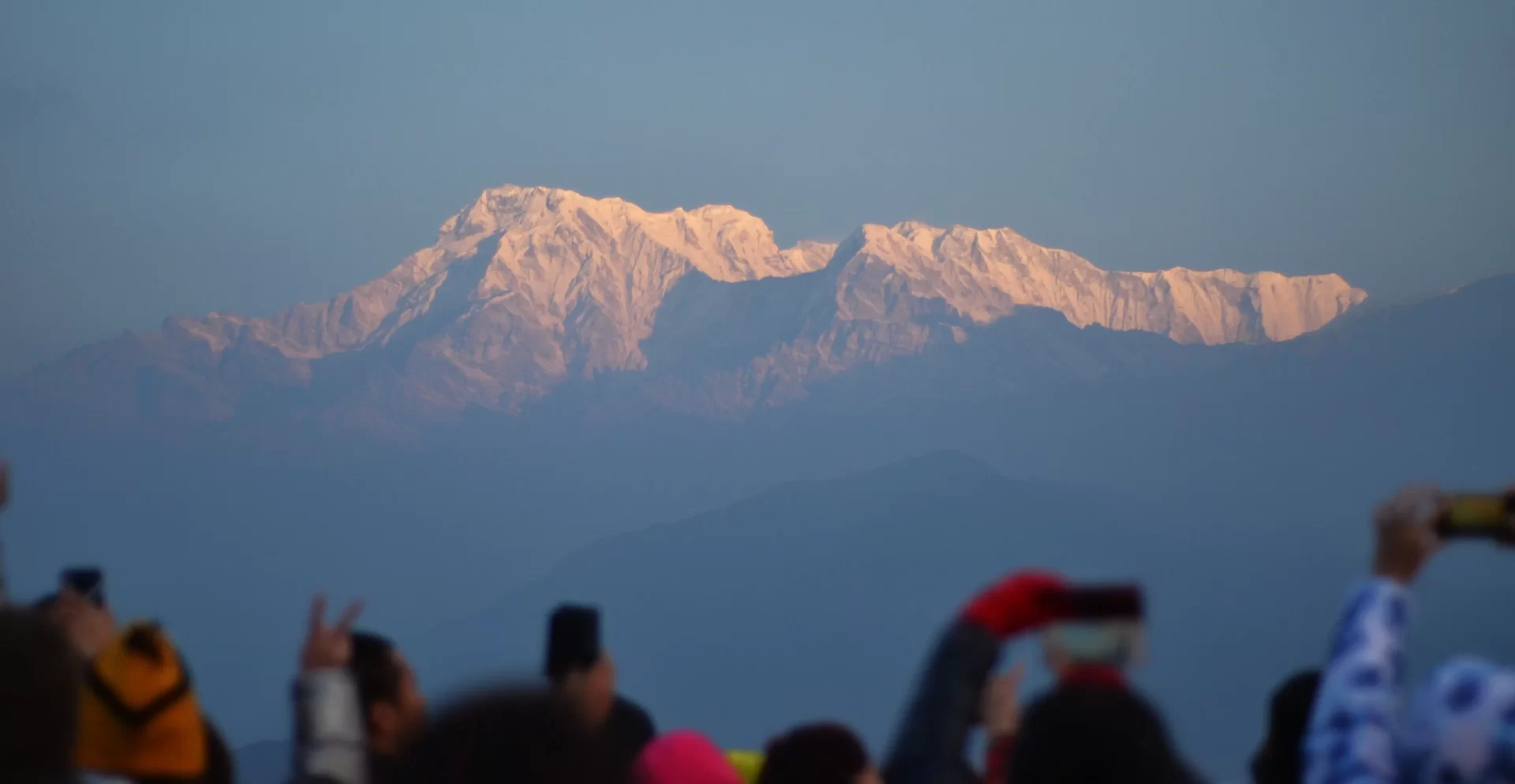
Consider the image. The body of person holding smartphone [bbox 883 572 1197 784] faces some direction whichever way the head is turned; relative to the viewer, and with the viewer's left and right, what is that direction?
facing away from the viewer

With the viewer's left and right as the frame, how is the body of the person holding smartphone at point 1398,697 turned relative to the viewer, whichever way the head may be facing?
facing away from the viewer

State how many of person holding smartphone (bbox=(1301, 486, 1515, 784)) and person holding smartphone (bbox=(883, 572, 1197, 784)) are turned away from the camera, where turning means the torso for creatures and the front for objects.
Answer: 2
